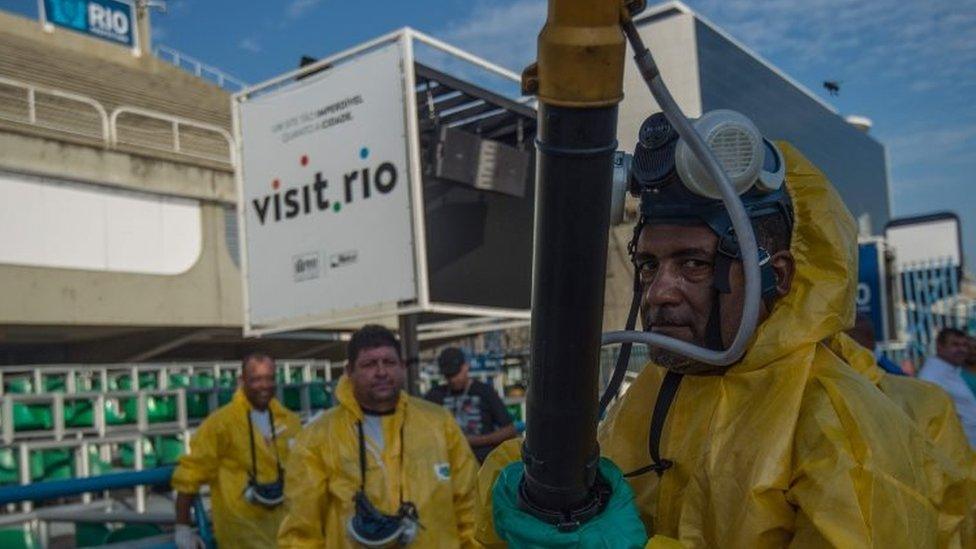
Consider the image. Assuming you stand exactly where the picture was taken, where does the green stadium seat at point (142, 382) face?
facing the viewer

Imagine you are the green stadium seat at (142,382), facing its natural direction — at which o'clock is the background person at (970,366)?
The background person is roughly at 11 o'clock from the green stadium seat.

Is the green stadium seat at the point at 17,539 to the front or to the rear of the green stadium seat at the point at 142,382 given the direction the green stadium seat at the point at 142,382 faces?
to the front

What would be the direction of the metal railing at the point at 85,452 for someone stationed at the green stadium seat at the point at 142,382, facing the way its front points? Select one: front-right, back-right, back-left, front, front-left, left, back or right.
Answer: front

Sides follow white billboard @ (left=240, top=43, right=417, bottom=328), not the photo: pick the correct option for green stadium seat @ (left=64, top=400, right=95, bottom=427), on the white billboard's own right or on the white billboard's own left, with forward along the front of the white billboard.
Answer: on the white billboard's own right

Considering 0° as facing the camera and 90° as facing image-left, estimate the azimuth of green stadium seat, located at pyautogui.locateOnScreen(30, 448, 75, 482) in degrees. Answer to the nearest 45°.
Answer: approximately 315°

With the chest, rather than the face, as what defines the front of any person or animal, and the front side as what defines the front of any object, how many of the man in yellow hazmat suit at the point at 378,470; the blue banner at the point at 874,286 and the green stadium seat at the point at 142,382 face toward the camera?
3

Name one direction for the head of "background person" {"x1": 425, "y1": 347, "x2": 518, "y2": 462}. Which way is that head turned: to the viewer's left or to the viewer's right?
to the viewer's right
